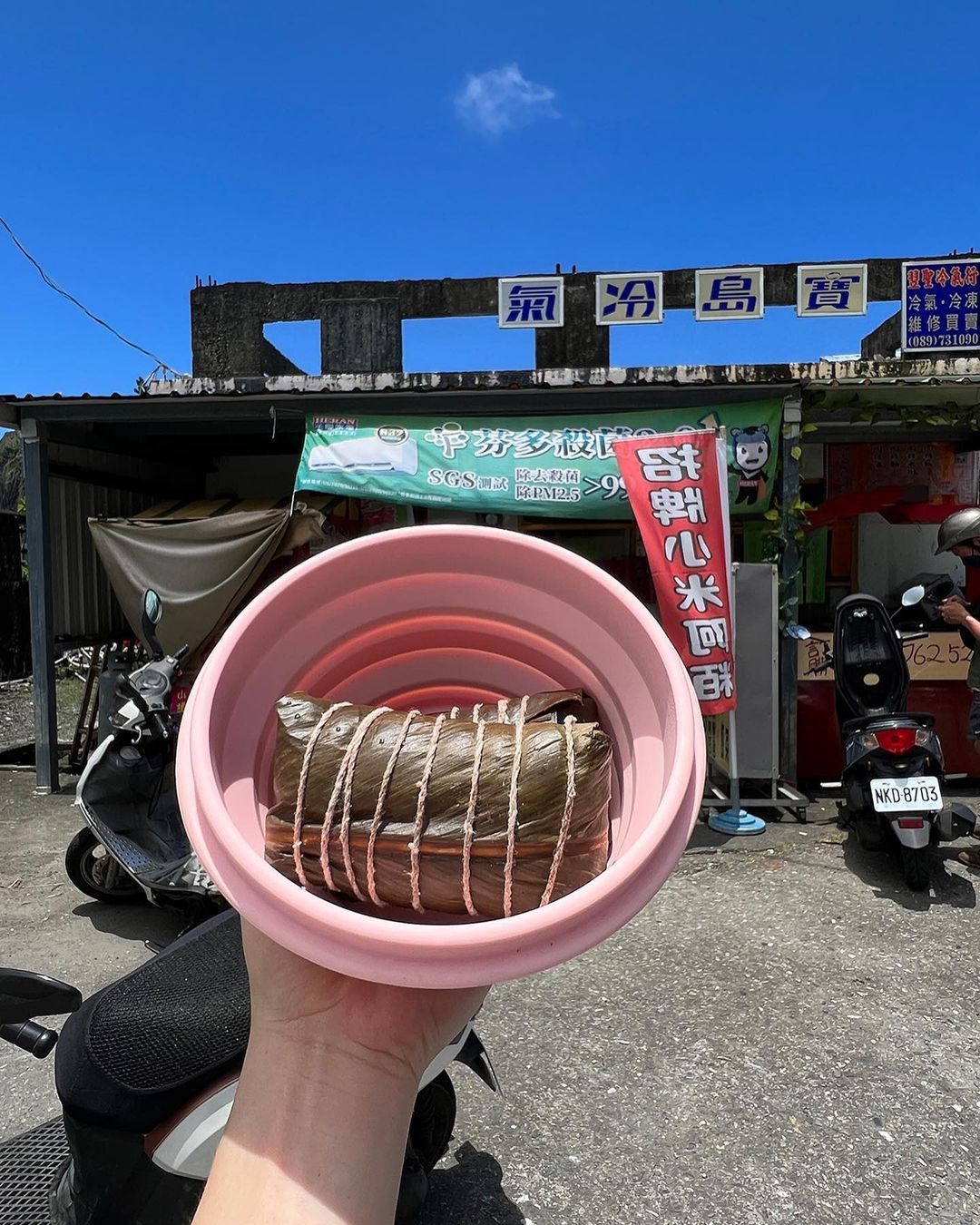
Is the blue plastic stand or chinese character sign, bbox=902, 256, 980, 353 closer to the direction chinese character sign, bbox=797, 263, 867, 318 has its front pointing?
the blue plastic stand

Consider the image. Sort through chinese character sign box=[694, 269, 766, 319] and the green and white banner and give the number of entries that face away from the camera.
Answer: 0

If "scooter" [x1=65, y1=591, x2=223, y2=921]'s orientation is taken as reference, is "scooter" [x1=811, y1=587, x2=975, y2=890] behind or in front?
behind

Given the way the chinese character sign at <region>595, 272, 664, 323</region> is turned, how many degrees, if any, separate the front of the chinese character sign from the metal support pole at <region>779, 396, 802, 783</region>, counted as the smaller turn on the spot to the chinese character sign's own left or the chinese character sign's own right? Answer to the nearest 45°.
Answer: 0° — it already faces it

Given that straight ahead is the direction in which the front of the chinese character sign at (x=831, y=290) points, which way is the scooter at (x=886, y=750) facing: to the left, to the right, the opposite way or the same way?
the opposite way

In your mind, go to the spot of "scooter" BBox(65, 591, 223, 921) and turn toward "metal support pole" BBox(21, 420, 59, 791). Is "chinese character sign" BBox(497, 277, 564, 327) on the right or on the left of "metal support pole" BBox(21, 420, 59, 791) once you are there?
right
